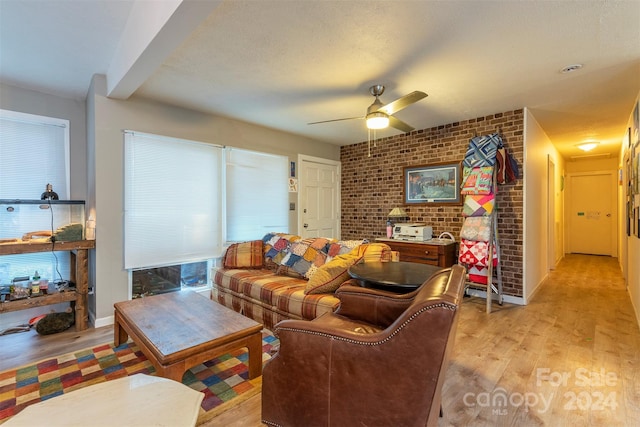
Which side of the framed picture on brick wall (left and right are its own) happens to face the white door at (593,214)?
back

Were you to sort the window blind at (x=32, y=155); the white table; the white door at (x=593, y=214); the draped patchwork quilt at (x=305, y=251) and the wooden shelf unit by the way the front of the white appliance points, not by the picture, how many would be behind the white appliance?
1

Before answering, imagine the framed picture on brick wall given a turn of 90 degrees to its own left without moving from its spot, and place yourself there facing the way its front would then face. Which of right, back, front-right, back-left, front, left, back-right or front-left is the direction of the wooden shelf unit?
right

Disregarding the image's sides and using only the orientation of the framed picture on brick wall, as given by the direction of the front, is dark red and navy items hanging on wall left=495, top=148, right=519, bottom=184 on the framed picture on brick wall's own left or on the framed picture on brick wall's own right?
on the framed picture on brick wall's own left

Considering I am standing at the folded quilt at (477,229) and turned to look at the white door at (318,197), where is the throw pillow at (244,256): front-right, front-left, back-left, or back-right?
front-left

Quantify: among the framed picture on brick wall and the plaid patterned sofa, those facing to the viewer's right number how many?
0

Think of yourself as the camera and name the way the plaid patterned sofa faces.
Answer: facing the viewer and to the left of the viewer

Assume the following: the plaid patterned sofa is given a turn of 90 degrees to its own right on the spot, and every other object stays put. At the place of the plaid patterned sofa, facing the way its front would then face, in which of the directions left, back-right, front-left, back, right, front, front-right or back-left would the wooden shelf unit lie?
front-left

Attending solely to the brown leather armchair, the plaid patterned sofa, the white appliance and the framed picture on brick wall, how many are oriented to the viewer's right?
0

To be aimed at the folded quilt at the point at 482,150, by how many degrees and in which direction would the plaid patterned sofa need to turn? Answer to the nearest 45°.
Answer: approximately 135° to its left

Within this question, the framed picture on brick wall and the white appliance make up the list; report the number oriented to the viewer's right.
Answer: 0
